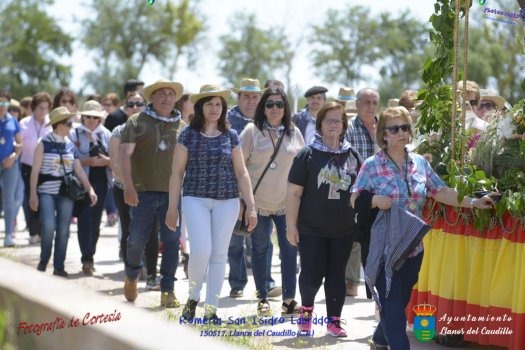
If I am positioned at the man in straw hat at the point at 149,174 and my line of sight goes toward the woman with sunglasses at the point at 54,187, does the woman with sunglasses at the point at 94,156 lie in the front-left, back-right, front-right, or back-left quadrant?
front-right

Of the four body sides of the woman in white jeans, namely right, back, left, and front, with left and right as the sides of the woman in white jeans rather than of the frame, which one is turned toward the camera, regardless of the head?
front

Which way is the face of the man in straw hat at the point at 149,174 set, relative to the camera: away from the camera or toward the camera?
toward the camera

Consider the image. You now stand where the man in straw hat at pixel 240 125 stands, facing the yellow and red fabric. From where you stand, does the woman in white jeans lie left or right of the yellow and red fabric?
right

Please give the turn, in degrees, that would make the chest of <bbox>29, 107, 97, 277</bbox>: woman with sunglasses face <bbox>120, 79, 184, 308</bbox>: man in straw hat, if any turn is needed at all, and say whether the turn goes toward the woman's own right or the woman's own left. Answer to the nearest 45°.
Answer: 0° — they already face them

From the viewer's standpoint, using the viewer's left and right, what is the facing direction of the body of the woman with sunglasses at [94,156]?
facing the viewer

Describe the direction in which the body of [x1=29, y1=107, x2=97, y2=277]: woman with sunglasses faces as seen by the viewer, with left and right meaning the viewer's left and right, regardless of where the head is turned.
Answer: facing the viewer and to the right of the viewer

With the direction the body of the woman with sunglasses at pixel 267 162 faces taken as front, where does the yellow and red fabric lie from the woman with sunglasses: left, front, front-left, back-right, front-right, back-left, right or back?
front-left

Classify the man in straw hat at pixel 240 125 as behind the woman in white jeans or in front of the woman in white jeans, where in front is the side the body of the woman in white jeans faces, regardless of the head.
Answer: behind

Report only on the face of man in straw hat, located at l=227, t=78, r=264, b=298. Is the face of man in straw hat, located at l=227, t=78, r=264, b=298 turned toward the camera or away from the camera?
toward the camera

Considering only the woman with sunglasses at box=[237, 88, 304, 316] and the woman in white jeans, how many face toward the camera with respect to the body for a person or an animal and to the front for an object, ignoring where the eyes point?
2

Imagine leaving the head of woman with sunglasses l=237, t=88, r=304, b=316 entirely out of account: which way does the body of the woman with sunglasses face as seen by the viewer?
toward the camera

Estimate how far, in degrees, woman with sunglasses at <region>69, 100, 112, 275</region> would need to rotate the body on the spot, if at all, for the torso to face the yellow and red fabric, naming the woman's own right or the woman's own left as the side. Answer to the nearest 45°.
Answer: approximately 45° to the woman's own left
